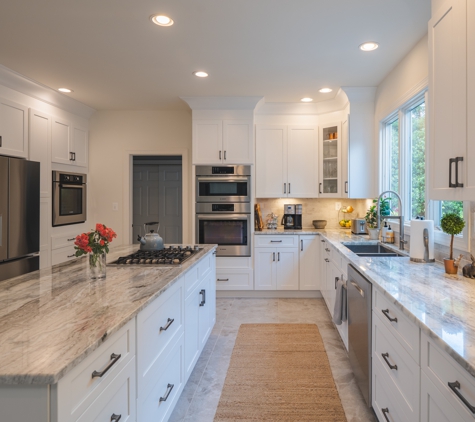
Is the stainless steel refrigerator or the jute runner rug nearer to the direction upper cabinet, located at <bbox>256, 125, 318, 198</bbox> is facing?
the jute runner rug

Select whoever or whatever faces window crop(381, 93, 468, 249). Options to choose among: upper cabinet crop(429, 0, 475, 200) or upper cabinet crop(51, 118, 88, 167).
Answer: upper cabinet crop(51, 118, 88, 167)

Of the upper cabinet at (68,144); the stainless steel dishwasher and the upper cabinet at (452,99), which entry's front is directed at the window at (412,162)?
the upper cabinet at (68,144)

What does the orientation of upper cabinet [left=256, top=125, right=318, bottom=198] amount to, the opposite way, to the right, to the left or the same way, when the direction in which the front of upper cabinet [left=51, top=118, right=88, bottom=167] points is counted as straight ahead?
to the right

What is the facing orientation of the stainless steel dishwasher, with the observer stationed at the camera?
facing to the left of the viewer

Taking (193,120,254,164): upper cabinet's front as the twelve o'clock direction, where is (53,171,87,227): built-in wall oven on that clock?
The built-in wall oven is roughly at 3 o'clock from the upper cabinet.

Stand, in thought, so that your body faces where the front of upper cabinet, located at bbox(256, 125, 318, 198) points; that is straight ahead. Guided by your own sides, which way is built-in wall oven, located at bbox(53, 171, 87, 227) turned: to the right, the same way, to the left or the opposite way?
to the left

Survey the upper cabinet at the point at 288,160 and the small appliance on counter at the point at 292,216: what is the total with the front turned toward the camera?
2

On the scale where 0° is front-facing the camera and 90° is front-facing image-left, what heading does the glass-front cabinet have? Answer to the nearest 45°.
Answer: approximately 45°

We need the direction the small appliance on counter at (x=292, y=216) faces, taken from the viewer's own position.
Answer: facing the viewer

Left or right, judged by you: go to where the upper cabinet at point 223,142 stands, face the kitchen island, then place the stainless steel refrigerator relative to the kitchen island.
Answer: right

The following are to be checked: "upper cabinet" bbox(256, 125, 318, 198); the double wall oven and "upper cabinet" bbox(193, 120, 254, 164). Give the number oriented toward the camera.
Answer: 3

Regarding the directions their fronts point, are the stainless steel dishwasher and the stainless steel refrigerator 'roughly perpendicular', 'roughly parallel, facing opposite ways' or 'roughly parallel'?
roughly parallel, facing opposite ways

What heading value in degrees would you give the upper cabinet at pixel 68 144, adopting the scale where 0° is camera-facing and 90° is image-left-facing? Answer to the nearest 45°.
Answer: approximately 315°

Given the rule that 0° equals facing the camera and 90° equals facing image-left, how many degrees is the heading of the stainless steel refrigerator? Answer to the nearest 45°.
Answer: approximately 315°

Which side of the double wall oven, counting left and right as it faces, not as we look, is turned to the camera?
front

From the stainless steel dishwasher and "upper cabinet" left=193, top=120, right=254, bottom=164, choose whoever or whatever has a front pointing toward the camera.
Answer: the upper cabinet

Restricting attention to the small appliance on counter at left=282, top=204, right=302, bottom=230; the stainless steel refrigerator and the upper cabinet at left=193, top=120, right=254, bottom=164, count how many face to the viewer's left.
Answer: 0

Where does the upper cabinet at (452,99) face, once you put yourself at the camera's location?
facing the viewer and to the left of the viewer
